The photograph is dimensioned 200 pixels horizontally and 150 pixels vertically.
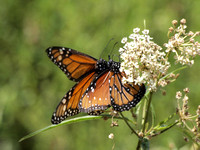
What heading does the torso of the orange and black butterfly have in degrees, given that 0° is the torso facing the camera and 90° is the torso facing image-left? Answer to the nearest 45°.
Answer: approximately 270°
